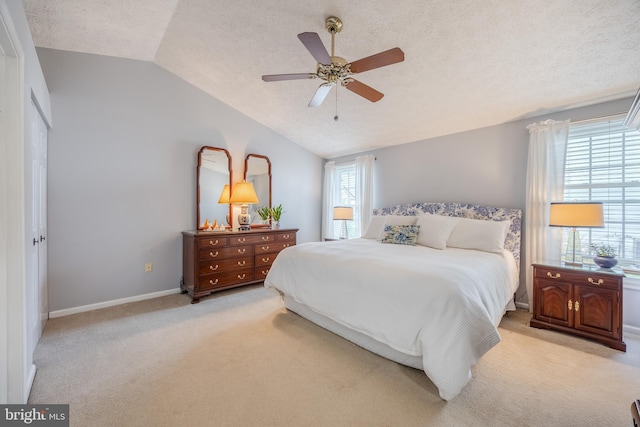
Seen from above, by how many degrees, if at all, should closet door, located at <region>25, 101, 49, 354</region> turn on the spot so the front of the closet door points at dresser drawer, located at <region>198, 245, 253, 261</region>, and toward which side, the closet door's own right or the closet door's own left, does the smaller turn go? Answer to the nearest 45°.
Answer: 0° — it already faces it

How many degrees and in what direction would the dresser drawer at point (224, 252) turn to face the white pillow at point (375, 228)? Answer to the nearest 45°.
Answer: approximately 45° to its left

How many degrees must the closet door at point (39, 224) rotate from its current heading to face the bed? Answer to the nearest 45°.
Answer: approximately 45° to its right

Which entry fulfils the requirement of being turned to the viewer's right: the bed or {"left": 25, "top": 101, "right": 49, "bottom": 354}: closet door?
the closet door

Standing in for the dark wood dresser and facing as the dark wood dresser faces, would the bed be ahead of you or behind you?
ahead

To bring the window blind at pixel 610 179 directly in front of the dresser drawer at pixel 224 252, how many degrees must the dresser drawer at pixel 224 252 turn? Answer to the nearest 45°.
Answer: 0° — it already faces it

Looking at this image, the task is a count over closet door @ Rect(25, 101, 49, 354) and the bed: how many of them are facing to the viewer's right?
1

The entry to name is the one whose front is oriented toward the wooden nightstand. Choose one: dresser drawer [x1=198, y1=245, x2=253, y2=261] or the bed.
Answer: the dresser drawer

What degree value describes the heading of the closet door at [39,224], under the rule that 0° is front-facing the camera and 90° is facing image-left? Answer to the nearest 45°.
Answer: approximately 270°

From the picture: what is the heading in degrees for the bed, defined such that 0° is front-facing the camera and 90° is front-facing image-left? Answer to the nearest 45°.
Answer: approximately 45°

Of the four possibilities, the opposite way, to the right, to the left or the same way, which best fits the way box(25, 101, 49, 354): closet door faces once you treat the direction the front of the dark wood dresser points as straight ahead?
to the left

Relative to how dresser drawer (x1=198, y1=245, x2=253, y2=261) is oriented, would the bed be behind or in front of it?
in front

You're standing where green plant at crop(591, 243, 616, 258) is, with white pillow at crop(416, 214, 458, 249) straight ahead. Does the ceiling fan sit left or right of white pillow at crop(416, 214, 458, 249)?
left

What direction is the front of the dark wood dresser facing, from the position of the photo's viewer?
facing the viewer and to the right of the viewer
